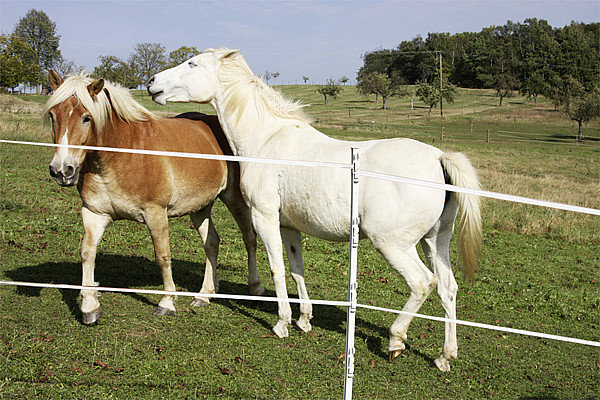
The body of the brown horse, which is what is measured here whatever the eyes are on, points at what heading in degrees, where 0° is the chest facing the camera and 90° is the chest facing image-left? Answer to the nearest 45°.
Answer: approximately 45°

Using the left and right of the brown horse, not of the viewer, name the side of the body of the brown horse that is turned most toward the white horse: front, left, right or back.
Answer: left

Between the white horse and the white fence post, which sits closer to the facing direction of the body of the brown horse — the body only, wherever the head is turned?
the white fence post

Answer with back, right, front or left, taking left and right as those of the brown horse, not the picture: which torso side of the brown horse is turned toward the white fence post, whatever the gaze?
left
